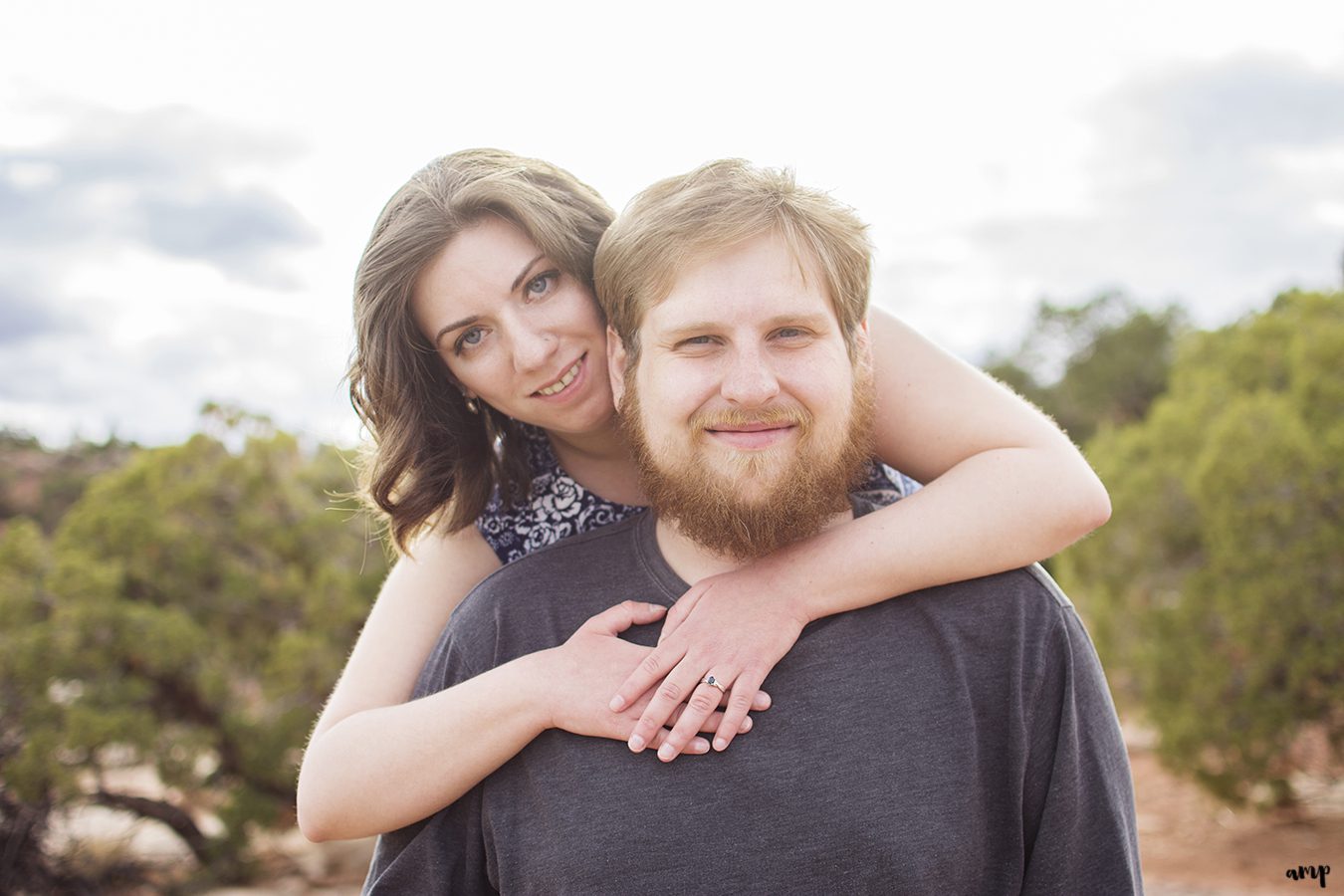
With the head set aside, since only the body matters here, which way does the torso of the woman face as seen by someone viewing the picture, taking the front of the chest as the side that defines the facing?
toward the camera

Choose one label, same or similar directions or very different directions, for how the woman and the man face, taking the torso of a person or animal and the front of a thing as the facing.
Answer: same or similar directions

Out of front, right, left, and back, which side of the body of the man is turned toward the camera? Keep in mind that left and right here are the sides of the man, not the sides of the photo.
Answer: front

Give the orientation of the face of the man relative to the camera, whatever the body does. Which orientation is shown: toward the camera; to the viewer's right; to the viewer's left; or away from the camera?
toward the camera
